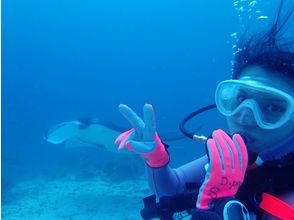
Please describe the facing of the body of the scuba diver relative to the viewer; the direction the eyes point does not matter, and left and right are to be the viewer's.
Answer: facing the viewer and to the left of the viewer
